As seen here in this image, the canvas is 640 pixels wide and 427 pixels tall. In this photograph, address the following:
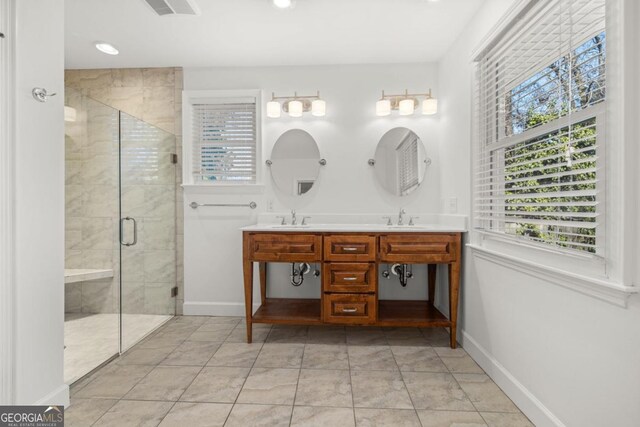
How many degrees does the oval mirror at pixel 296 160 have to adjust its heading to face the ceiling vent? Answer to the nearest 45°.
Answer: approximately 45° to its right

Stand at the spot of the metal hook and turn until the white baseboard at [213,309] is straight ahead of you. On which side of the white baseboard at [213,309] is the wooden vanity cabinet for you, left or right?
right

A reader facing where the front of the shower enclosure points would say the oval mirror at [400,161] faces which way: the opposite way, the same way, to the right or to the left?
to the right

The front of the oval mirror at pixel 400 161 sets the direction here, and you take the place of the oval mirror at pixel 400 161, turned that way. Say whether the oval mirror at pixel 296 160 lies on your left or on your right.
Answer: on your right

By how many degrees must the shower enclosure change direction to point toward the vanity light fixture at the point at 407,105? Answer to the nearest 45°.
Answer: approximately 45° to its left

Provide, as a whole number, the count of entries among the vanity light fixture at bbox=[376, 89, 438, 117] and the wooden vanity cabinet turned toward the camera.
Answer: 2
